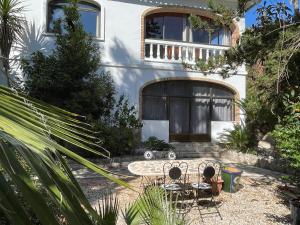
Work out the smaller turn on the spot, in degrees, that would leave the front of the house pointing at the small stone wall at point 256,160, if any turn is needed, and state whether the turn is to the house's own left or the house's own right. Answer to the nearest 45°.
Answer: approximately 45° to the house's own left

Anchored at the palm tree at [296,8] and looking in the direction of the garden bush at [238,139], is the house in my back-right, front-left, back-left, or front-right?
front-left

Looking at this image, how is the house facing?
toward the camera

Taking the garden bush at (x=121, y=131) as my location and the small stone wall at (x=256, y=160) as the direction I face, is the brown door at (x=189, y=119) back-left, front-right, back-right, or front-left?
front-left

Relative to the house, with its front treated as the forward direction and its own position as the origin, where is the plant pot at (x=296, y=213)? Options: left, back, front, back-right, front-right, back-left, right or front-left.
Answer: front

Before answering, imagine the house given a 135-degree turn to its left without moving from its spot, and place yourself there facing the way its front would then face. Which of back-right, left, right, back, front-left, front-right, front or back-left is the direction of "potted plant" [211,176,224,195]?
back-right

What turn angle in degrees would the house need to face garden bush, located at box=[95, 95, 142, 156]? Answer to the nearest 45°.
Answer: approximately 45° to its right

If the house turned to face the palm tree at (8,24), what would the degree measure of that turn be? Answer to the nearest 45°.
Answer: approximately 45° to its right

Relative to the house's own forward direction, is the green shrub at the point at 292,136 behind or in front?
in front

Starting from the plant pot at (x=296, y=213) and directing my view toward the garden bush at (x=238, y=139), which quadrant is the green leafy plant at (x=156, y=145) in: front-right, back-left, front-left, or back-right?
front-left

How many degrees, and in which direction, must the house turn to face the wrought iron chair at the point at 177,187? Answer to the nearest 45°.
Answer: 0° — it already faces it
